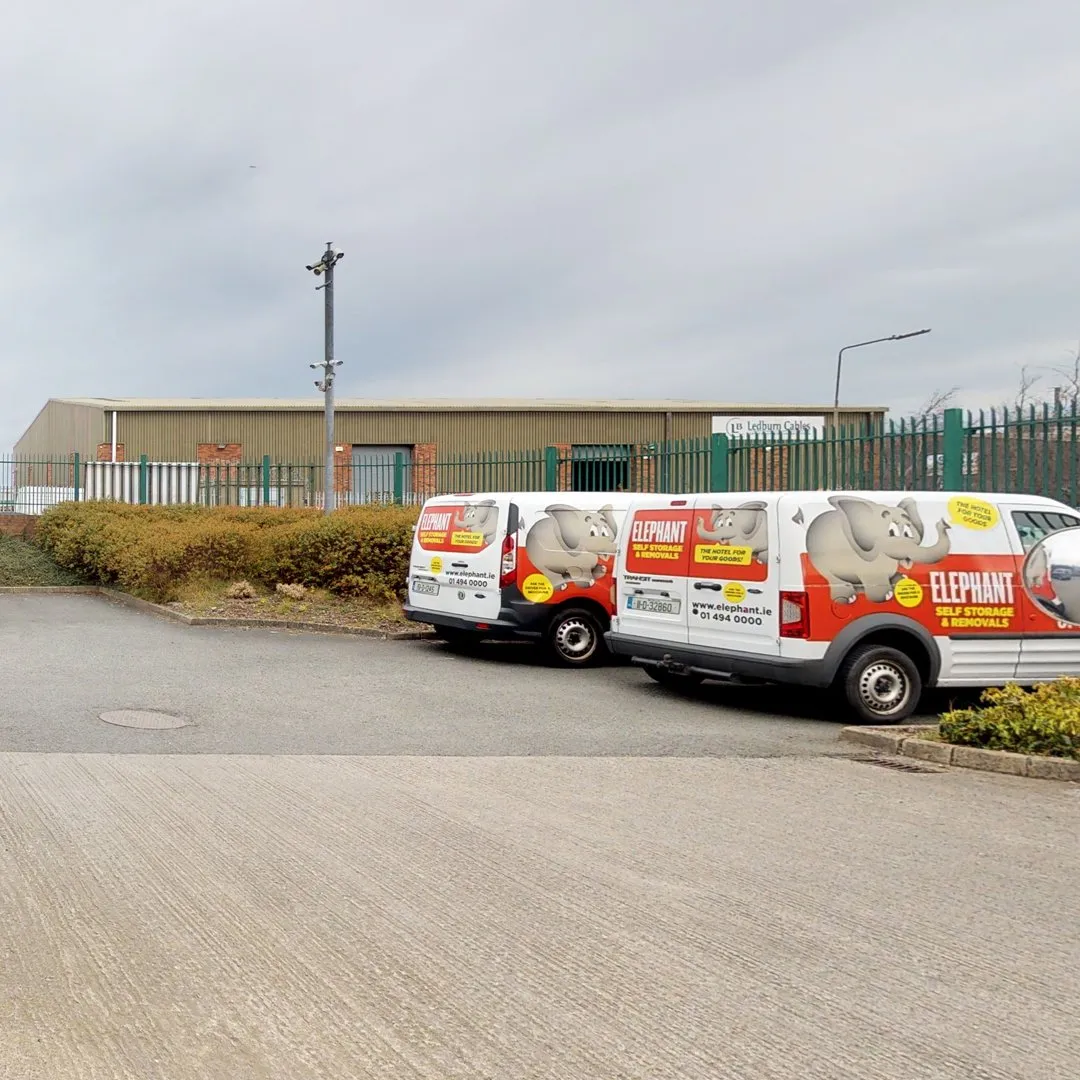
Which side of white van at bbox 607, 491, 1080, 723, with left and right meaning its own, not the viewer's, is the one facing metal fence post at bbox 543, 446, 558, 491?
left

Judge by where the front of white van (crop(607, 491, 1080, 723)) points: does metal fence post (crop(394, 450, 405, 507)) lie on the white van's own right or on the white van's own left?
on the white van's own left

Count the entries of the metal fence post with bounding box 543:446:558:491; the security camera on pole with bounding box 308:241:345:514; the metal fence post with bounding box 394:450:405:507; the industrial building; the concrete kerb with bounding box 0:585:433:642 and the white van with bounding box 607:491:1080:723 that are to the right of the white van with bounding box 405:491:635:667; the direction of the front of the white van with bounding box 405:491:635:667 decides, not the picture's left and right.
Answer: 1

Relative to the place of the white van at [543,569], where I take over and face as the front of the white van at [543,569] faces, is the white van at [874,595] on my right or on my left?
on my right

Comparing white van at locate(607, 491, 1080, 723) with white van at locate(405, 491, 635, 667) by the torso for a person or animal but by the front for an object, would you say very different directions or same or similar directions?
same or similar directions

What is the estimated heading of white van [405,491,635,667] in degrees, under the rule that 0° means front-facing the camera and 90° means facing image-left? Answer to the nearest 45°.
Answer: approximately 225°

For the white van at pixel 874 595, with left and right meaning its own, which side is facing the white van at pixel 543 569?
left

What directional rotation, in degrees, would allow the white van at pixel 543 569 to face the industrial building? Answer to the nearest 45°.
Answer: approximately 45° to its left

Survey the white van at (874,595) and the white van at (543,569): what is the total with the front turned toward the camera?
0

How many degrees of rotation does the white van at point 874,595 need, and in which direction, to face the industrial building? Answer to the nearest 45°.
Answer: approximately 90° to its left

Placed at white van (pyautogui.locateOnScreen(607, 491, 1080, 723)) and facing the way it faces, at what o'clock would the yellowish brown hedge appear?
The yellowish brown hedge is roughly at 9 o'clock from the white van.

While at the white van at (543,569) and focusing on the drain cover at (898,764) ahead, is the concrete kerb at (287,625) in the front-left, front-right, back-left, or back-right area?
back-right

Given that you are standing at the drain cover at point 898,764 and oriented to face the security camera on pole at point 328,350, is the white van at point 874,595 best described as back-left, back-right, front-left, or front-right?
front-right

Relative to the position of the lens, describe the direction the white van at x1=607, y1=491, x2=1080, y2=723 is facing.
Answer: facing away from the viewer and to the right of the viewer
